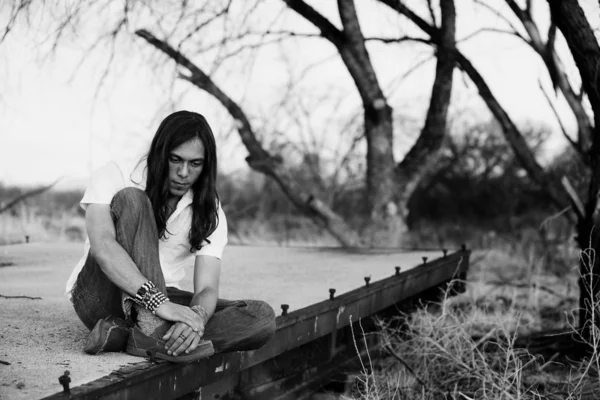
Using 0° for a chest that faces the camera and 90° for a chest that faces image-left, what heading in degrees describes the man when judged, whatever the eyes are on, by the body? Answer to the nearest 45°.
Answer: approximately 315°
